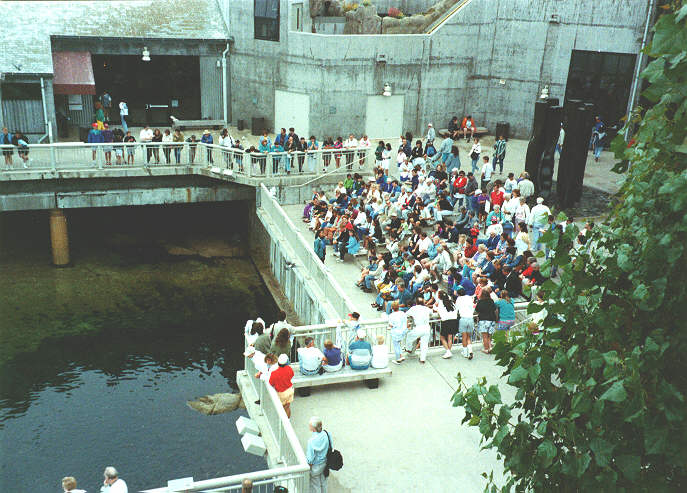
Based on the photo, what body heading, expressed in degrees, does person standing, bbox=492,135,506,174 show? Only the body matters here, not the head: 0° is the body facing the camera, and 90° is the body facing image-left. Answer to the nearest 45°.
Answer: approximately 45°

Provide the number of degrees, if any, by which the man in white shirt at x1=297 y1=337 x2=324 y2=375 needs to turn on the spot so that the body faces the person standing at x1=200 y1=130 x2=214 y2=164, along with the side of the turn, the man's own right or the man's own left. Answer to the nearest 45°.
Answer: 0° — they already face them

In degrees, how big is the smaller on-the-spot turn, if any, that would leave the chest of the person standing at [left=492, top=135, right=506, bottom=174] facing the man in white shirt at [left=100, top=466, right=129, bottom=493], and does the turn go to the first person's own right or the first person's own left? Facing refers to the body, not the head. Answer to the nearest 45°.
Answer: approximately 45° to the first person's own left

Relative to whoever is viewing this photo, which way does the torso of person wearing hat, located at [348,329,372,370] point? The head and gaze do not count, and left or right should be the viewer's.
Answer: facing away from the viewer

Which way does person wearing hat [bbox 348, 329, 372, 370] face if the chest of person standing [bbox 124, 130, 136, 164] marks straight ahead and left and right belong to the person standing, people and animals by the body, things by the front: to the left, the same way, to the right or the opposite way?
the opposite way

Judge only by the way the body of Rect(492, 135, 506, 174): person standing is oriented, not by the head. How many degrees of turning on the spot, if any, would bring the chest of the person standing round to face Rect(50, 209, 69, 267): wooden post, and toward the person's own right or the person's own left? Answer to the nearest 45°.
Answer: approximately 45° to the person's own right

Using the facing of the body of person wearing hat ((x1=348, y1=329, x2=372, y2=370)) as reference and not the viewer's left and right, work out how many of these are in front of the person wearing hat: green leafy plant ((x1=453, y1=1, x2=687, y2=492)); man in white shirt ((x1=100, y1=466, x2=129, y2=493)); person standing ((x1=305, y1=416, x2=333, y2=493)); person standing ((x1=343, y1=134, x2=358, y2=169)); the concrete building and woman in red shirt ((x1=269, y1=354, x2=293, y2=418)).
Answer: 2
